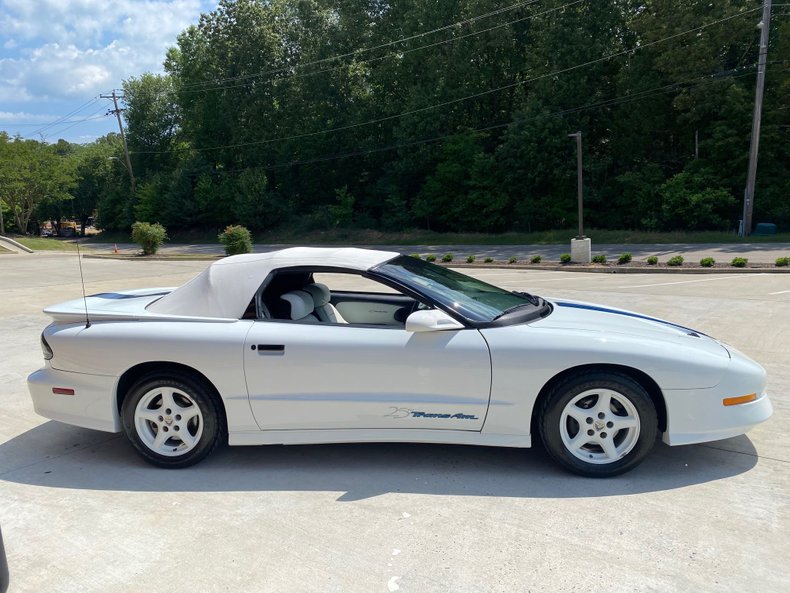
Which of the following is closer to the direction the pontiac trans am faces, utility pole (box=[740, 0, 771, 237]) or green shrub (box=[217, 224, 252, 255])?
the utility pole

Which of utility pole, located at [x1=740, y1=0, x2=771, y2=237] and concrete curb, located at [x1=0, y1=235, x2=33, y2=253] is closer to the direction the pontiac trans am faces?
the utility pole

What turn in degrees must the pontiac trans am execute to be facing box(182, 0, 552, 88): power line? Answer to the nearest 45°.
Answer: approximately 90° to its left

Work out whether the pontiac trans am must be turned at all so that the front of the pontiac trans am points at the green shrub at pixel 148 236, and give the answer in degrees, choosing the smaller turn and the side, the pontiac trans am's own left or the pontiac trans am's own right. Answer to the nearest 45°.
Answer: approximately 135° to the pontiac trans am's own left

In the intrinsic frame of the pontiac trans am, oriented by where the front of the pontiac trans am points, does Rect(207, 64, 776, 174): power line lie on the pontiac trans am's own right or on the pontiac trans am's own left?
on the pontiac trans am's own left

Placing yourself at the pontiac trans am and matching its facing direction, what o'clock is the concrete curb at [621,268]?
The concrete curb is roughly at 10 o'clock from the pontiac trans am.

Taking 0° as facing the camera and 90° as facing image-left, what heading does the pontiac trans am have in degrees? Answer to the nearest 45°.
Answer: approximately 270°

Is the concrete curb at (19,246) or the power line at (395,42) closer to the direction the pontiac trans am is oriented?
the power line

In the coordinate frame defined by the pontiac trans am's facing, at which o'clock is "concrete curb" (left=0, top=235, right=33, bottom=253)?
The concrete curb is roughly at 8 o'clock from the pontiac trans am.

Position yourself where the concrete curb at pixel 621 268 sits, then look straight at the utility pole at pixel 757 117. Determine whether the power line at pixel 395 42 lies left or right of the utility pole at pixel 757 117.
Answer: left

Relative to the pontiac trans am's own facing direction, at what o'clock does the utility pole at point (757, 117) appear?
The utility pole is roughly at 10 o'clock from the pontiac trans am.

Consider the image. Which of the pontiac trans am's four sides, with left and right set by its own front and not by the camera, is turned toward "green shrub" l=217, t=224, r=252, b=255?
left

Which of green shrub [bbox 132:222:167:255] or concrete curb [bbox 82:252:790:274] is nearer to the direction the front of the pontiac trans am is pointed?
the concrete curb
